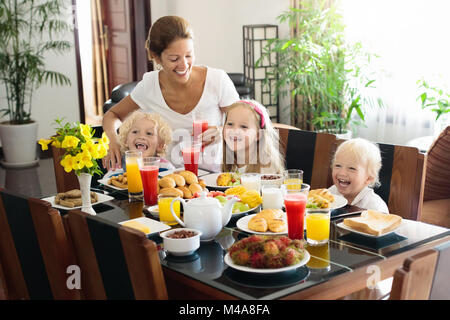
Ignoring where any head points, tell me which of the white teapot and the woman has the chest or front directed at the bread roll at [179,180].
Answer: the woman

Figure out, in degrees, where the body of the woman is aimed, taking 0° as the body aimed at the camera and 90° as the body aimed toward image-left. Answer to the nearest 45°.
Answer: approximately 0°

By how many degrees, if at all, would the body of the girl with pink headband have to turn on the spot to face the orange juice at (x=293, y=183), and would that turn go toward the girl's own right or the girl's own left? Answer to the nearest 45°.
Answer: approximately 45° to the girl's own left

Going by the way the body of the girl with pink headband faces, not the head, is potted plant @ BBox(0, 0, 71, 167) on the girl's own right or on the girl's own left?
on the girl's own right

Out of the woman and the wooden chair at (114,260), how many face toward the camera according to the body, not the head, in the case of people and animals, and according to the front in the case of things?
1
